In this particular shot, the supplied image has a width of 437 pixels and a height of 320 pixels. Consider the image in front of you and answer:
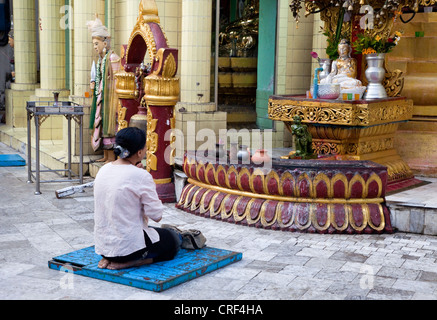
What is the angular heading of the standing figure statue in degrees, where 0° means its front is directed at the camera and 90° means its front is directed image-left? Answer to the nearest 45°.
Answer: approximately 45°

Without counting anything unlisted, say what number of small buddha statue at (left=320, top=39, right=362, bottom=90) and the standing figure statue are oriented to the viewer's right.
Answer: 0

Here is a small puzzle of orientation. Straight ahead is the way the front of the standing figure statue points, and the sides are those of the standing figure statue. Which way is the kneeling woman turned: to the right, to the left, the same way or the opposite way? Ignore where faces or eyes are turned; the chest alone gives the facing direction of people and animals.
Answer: the opposite way

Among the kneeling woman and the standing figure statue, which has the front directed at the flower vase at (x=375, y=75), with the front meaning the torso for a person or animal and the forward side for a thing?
the kneeling woman

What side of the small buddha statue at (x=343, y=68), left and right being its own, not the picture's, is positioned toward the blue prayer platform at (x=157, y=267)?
front

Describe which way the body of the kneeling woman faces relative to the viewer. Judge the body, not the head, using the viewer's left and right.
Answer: facing away from the viewer and to the right of the viewer

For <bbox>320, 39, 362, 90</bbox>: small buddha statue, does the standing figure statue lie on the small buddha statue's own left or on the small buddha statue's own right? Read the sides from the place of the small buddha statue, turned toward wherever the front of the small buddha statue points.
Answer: on the small buddha statue's own right

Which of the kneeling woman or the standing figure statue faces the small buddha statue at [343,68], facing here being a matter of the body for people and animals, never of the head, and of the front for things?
the kneeling woman

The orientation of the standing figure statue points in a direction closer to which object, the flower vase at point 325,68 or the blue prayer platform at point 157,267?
the blue prayer platform

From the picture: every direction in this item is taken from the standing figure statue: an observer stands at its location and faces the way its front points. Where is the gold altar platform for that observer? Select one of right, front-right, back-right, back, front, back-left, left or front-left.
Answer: left

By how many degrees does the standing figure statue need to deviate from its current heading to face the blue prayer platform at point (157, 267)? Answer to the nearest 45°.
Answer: approximately 45° to its left

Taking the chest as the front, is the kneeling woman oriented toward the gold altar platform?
yes

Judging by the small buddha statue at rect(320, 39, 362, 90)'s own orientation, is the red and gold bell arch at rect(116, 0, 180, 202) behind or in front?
in front

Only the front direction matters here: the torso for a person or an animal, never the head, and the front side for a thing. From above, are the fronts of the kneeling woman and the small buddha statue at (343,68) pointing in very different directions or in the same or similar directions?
very different directions

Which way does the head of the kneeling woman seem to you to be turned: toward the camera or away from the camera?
away from the camera
